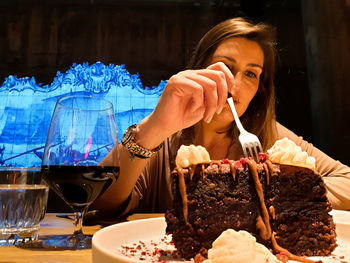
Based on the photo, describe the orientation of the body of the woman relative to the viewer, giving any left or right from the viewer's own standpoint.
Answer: facing the viewer

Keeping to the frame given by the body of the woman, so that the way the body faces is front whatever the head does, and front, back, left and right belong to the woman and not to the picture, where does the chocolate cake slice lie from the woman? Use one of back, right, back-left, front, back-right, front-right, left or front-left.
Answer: front

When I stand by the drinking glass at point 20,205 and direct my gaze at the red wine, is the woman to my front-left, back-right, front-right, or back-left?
front-left

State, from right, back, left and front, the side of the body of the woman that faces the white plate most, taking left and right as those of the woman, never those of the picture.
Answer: front

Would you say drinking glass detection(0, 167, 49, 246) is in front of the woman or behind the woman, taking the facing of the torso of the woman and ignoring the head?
in front

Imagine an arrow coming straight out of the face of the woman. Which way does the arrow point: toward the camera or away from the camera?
toward the camera

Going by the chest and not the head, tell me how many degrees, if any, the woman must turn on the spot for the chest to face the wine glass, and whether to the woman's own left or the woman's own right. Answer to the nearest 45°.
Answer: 0° — they already face it

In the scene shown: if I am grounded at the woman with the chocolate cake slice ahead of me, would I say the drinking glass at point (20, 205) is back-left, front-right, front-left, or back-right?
front-right

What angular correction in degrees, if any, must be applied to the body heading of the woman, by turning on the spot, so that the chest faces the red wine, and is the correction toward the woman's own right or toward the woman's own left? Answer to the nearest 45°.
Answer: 0° — they already face it
